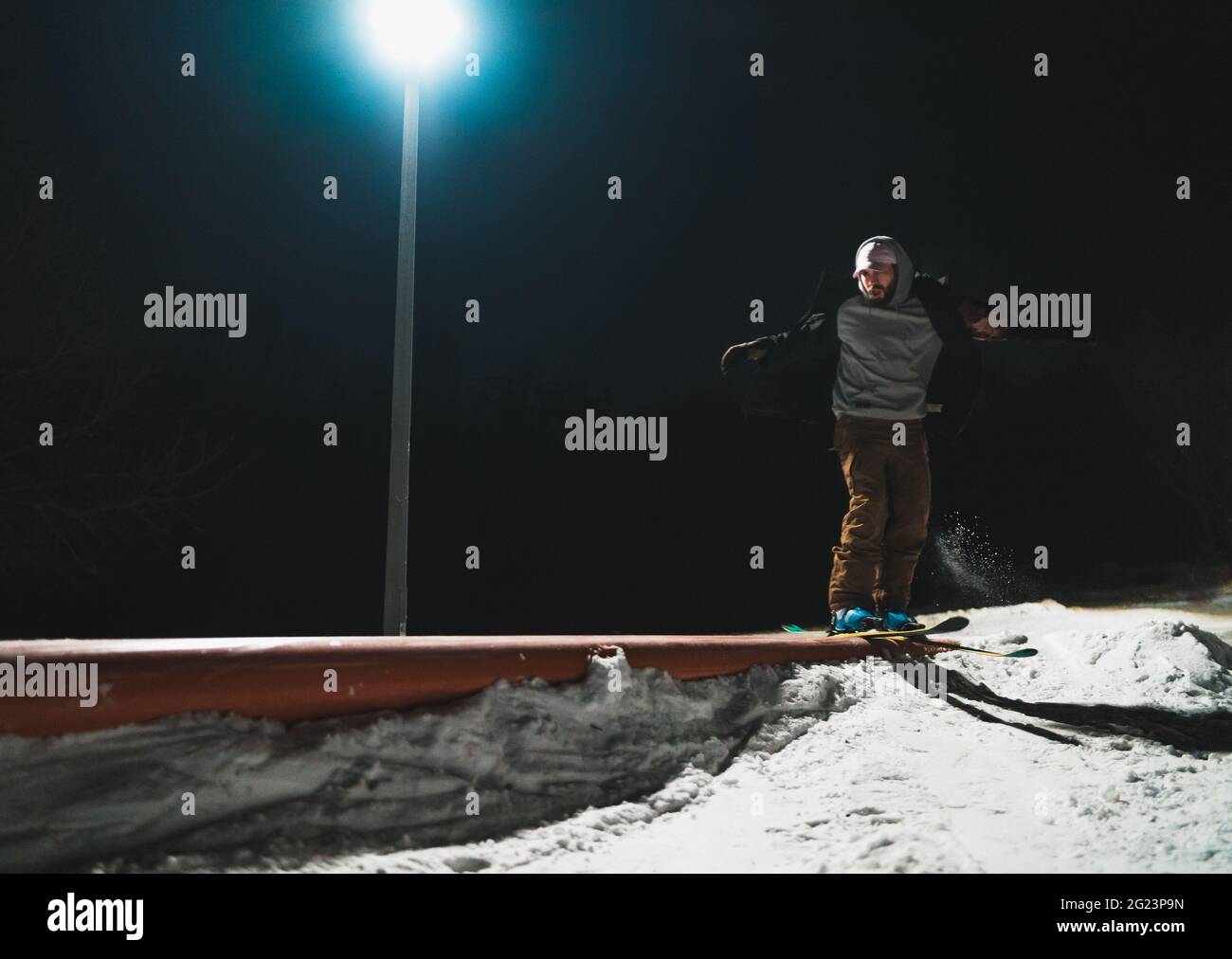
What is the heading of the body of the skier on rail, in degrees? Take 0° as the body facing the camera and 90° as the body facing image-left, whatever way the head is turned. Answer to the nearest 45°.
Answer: approximately 0°

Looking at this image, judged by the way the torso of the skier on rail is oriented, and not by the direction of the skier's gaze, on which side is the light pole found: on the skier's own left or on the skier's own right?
on the skier's own right
